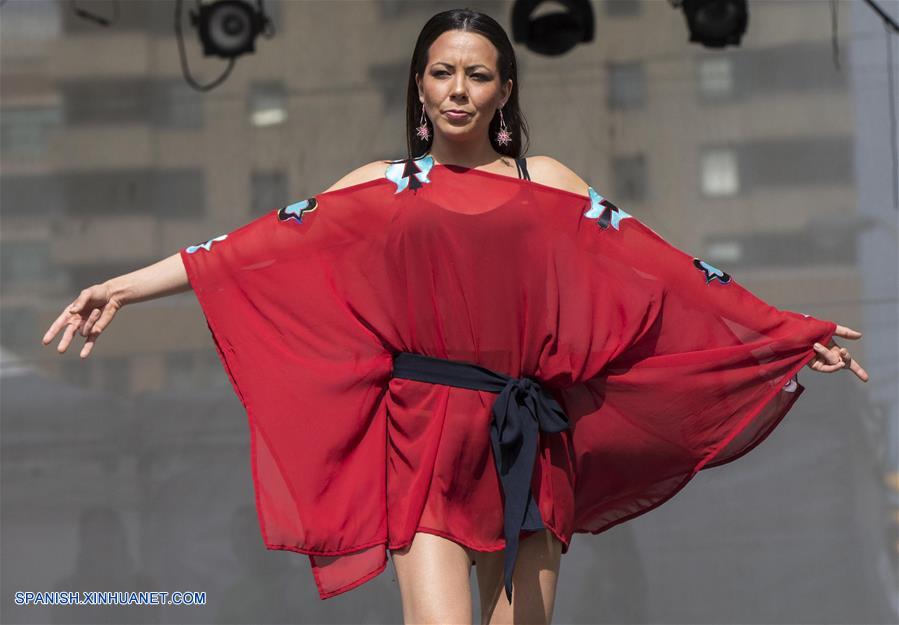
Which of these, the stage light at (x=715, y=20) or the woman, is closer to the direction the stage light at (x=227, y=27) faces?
the woman

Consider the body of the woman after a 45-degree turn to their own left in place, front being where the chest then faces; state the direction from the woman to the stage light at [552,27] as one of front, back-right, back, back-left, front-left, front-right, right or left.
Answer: back-left

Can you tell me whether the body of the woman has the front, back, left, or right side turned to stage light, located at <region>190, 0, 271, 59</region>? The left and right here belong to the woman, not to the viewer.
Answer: back

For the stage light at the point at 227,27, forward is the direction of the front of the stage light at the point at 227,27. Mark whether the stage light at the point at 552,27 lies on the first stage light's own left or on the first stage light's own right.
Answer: on the first stage light's own left

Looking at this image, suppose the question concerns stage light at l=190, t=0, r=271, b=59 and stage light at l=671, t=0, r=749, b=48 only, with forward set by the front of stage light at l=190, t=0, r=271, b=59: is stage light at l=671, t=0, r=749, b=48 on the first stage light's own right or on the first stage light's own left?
on the first stage light's own left

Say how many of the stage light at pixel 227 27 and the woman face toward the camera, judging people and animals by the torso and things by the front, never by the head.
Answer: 2

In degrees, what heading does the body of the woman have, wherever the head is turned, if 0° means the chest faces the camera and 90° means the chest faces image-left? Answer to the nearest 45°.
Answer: approximately 0°

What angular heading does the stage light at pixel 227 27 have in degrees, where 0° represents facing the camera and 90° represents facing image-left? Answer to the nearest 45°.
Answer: approximately 0°

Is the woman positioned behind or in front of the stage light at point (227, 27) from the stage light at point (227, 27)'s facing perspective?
in front
